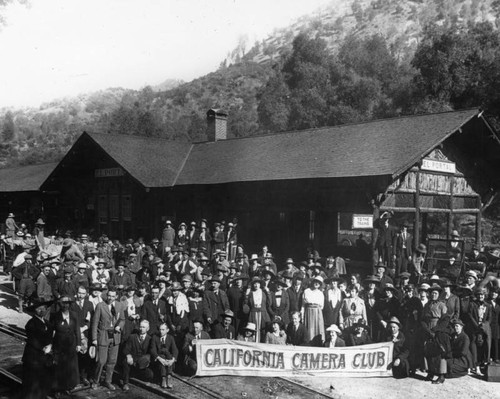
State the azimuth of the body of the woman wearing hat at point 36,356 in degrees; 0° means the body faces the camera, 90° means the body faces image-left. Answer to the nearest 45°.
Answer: approximately 315°

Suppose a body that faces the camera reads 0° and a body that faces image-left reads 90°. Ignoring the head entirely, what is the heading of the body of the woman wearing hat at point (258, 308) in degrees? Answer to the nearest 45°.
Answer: approximately 0°

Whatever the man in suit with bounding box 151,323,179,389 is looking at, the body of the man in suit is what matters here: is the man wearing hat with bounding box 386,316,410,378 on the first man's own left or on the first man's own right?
on the first man's own left

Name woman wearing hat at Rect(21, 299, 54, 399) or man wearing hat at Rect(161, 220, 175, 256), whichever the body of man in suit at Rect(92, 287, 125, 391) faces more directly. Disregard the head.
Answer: the woman wearing hat

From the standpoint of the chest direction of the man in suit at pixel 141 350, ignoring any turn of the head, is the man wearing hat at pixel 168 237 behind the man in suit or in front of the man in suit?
behind
